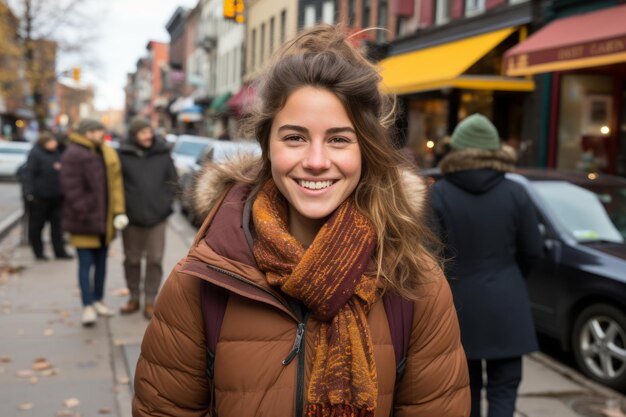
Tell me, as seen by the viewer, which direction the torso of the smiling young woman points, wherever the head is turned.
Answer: toward the camera

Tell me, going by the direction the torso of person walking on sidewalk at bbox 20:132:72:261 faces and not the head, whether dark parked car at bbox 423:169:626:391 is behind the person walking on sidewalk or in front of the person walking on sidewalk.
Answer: in front

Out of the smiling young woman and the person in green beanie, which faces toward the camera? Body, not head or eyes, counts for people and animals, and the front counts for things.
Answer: the smiling young woman

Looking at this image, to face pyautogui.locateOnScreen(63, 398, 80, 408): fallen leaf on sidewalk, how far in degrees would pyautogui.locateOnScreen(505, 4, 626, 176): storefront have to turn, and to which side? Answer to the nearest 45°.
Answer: approximately 45° to its left

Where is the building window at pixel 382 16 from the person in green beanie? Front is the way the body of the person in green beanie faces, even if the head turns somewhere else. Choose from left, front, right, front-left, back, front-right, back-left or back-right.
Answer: front

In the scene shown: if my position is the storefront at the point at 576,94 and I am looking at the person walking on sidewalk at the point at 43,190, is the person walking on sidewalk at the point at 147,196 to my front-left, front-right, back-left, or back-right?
front-left

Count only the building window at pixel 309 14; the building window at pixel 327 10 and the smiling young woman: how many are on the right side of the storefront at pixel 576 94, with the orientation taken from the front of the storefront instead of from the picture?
2

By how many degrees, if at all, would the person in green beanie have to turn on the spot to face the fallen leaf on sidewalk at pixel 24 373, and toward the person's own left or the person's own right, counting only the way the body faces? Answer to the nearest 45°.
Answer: approximately 90° to the person's own left

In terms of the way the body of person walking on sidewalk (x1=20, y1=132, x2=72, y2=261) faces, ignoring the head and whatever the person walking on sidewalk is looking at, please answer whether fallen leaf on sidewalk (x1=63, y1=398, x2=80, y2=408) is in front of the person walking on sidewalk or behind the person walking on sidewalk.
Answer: in front

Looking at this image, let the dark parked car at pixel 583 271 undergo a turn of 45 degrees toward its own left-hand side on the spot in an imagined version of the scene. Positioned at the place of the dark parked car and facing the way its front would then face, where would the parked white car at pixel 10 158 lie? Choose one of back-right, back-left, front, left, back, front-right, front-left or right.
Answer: back-left

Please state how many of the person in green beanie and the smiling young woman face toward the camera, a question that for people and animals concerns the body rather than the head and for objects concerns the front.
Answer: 1

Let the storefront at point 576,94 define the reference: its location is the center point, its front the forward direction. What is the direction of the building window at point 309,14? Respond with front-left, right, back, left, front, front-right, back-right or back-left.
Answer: right

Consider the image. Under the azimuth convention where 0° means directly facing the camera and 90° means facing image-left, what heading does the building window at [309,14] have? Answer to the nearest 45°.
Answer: approximately 45°

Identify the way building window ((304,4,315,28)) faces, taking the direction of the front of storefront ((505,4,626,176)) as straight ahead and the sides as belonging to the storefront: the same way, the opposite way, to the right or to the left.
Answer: the same way

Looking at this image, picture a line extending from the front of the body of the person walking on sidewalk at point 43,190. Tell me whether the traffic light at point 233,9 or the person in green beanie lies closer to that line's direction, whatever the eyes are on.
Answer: the person in green beanie

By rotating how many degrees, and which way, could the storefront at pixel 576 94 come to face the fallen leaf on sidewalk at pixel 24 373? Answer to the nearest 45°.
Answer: approximately 45° to its left

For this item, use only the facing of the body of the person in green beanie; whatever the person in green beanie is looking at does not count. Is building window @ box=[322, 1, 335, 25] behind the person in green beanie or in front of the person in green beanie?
in front

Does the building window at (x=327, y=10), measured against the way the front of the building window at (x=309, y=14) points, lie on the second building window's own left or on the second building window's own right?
on the second building window's own left

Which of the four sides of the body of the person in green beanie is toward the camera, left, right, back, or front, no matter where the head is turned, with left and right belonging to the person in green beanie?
back
